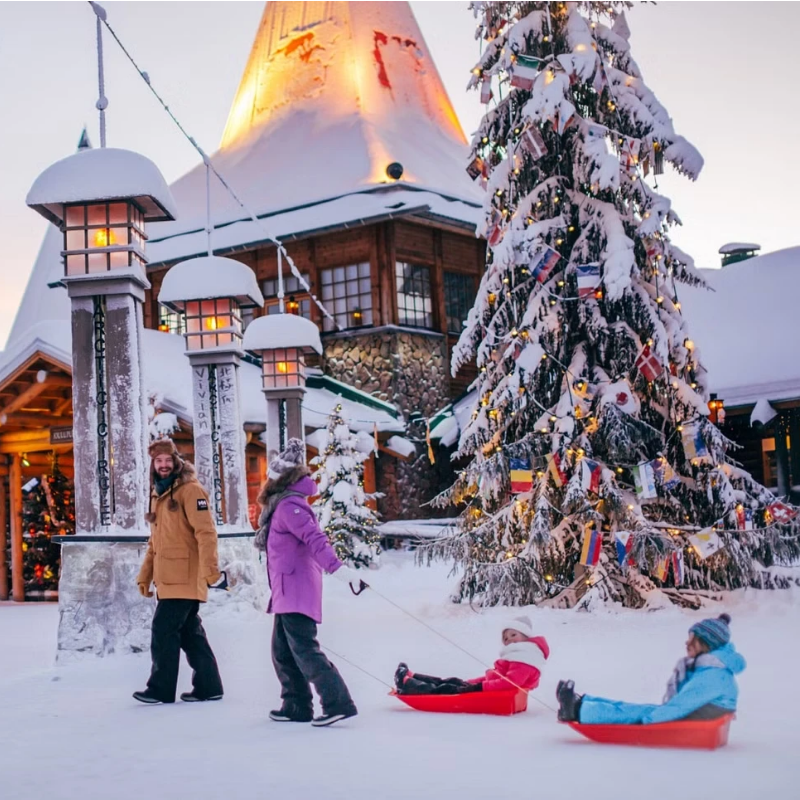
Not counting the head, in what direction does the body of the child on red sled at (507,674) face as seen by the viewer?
to the viewer's left

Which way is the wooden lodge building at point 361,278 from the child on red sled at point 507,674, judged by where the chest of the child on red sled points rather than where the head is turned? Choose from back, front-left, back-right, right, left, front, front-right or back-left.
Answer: right

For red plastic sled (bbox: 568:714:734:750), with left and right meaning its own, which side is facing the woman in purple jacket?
front

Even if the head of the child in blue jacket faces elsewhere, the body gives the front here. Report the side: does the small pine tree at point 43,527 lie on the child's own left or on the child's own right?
on the child's own right

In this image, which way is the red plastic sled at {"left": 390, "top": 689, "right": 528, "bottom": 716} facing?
to the viewer's left

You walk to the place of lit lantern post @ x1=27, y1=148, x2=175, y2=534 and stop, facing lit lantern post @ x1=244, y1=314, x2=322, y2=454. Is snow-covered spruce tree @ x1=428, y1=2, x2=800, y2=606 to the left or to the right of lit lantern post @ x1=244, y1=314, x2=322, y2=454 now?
right

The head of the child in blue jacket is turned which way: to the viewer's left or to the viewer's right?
to the viewer's left

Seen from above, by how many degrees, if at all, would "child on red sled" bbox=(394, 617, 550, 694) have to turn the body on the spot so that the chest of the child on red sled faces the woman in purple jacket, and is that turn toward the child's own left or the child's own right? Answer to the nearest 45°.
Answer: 0° — they already face them

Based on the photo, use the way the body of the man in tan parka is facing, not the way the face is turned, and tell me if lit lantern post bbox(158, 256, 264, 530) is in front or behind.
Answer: behind

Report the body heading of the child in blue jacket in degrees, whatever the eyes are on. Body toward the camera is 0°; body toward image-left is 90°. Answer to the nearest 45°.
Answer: approximately 90°

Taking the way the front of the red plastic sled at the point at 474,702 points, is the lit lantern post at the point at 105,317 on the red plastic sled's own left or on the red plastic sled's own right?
on the red plastic sled's own right

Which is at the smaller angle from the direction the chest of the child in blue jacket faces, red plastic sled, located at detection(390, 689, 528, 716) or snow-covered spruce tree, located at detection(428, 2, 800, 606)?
the red plastic sled

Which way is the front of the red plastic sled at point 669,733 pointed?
to the viewer's left

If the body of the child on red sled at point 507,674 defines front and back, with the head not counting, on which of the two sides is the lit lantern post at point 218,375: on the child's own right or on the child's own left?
on the child's own right
